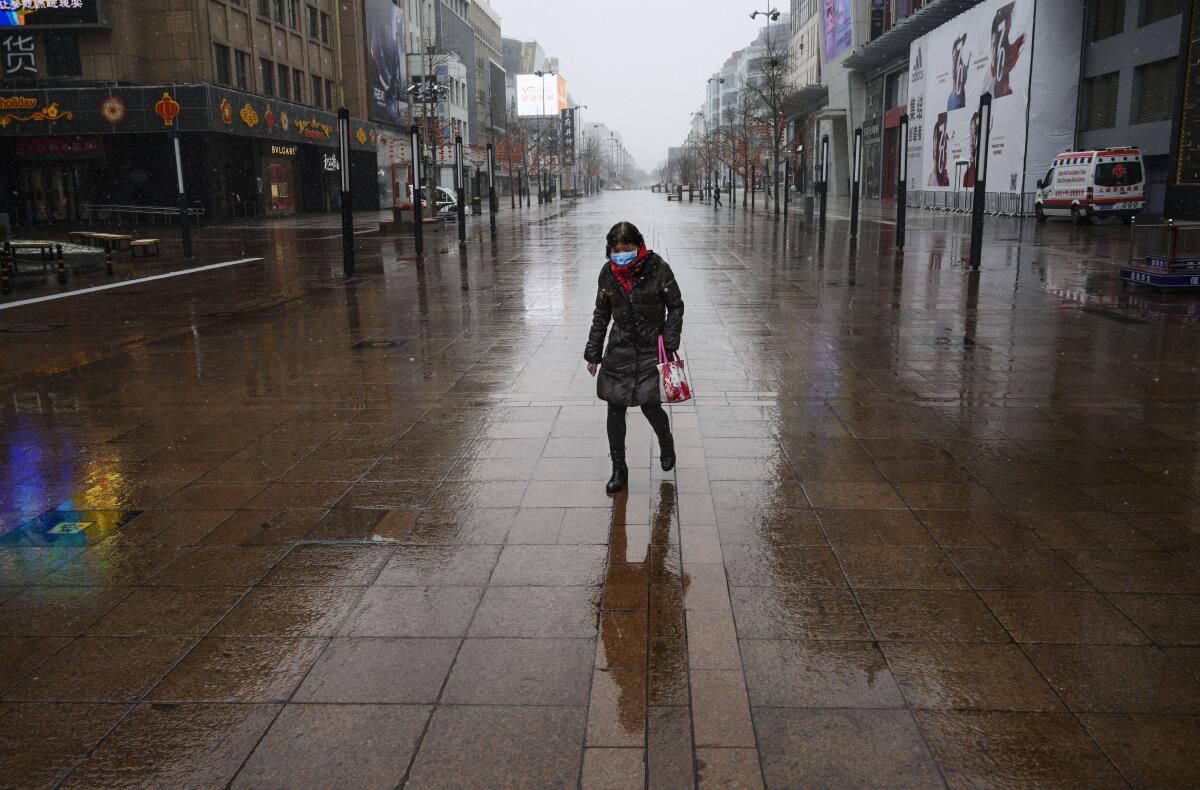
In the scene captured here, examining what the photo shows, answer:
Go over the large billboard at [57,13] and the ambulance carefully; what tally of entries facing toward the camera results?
1

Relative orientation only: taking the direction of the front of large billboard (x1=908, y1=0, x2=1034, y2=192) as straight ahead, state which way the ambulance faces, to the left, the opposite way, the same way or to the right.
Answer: to the right

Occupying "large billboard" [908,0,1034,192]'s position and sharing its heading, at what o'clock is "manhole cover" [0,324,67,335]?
The manhole cover is roughly at 11 o'clock from the large billboard.

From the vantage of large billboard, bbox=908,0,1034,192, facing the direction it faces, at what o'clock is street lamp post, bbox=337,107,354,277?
The street lamp post is roughly at 11 o'clock from the large billboard.

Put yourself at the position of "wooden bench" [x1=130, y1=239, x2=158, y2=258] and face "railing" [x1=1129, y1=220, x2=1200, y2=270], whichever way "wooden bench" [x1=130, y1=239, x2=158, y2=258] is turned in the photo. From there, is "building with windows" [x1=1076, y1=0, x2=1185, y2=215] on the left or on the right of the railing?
left

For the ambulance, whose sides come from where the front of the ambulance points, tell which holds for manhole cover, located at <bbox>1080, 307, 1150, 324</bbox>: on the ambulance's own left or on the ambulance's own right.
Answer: on the ambulance's own left
